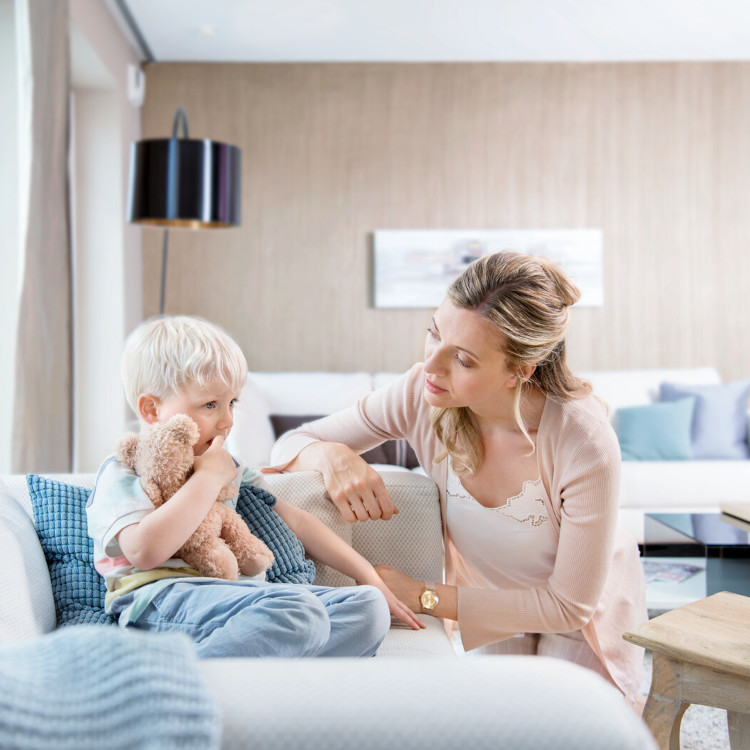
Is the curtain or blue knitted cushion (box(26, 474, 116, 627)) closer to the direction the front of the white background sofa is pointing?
the blue knitted cushion

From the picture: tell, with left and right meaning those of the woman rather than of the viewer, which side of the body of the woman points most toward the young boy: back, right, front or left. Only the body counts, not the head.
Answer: front

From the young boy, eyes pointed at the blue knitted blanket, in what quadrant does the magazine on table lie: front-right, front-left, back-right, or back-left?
back-left

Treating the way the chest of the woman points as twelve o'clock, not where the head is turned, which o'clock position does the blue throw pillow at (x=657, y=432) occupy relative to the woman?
The blue throw pillow is roughly at 5 o'clock from the woman.

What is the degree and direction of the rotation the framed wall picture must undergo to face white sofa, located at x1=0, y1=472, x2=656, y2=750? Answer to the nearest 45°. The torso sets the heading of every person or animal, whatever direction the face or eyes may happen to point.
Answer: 0° — it already faces it

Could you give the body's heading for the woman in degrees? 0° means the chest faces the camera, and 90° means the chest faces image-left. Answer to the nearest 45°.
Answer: approximately 45°

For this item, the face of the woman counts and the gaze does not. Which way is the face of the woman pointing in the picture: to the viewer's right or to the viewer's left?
to the viewer's left

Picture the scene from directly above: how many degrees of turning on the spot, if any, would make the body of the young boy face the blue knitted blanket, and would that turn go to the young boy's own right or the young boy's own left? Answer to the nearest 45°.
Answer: approximately 45° to the young boy's own right

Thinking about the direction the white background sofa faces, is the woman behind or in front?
in front

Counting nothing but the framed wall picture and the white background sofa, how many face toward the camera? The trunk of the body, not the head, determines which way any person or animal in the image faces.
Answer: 2
